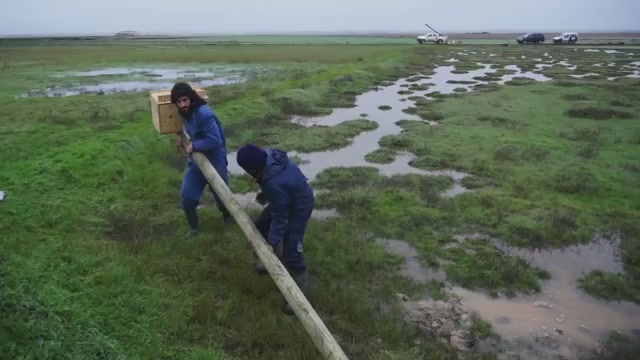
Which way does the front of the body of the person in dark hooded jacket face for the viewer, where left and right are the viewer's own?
facing to the left of the viewer

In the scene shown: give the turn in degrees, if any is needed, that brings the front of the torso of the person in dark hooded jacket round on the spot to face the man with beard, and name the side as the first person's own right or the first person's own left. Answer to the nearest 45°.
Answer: approximately 45° to the first person's own right
